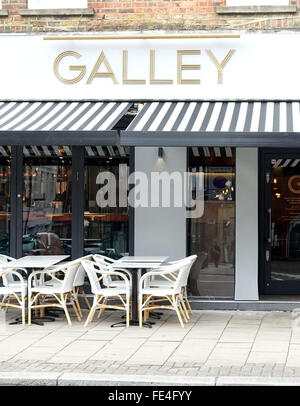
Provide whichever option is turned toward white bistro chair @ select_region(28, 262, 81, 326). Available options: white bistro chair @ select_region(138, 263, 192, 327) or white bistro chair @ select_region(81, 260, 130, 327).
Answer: white bistro chair @ select_region(138, 263, 192, 327)

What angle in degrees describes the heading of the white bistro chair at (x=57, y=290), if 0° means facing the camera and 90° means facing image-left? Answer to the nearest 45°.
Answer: approximately 90°

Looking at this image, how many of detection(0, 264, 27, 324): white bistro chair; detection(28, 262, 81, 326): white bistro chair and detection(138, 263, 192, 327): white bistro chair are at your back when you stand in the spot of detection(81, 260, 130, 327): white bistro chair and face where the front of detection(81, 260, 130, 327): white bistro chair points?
2

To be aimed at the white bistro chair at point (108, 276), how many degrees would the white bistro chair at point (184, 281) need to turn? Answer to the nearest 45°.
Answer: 0° — it already faces it

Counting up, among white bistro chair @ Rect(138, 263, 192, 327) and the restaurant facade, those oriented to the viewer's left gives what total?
1

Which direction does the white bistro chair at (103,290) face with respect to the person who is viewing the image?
facing to the right of the viewer

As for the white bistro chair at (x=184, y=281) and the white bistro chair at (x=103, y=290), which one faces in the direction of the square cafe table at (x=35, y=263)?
the white bistro chair at (x=184, y=281)

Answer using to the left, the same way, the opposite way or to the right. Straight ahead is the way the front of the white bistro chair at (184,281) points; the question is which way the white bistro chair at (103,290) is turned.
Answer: the opposite way

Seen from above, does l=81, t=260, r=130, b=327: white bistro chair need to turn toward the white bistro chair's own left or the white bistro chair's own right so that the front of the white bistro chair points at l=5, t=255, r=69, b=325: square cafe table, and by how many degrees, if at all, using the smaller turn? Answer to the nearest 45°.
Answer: approximately 180°

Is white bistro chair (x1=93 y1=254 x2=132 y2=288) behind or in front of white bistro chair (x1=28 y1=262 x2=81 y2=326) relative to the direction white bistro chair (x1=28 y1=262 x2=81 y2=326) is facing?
behind

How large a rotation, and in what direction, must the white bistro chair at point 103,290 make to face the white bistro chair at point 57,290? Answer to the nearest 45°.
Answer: approximately 180°

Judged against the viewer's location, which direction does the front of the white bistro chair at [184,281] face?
facing to the left of the viewer
